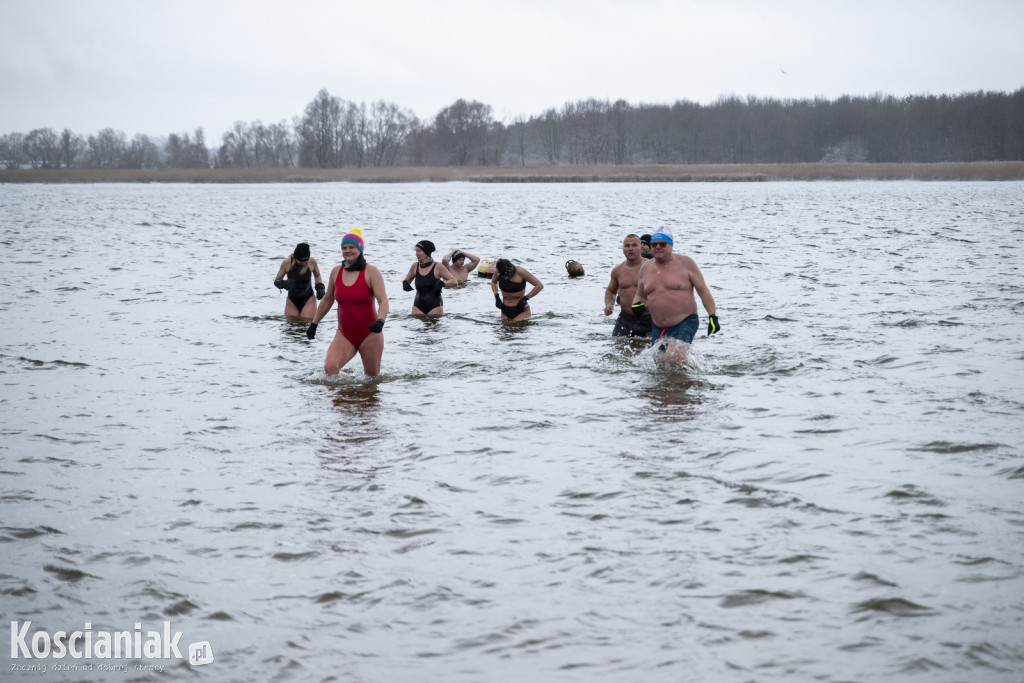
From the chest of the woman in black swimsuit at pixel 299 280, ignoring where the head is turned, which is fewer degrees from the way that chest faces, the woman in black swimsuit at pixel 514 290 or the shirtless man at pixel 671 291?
the shirtless man

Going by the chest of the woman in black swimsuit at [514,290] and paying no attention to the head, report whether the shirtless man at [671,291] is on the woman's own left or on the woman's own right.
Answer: on the woman's own left

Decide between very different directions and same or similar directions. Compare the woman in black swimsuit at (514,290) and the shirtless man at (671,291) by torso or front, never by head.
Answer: same or similar directions

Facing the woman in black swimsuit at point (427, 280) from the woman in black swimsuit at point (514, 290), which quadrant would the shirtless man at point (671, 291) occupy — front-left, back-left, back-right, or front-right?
back-left

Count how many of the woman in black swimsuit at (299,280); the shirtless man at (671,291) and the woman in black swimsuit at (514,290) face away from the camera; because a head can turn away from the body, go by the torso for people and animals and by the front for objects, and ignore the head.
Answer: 0

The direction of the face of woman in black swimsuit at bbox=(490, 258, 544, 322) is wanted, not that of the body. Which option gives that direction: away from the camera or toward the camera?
toward the camera

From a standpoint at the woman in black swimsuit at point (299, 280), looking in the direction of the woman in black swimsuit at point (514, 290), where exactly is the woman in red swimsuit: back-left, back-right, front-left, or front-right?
front-right

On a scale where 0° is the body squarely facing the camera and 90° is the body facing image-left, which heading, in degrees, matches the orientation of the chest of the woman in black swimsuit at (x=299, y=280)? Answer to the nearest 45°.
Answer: approximately 0°

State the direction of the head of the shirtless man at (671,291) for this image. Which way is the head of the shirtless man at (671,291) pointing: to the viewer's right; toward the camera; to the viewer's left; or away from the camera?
toward the camera

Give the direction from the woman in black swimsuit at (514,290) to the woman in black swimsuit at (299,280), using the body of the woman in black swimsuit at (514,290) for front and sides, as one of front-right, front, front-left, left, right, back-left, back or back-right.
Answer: front-right

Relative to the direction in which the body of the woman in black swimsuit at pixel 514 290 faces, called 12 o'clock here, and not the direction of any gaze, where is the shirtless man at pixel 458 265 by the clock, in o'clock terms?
The shirtless man is roughly at 4 o'clock from the woman in black swimsuit.

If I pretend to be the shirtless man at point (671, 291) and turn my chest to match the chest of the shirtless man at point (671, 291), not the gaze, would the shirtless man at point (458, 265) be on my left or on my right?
on my right

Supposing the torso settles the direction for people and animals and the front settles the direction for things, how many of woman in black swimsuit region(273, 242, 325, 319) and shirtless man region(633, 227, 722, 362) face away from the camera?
0

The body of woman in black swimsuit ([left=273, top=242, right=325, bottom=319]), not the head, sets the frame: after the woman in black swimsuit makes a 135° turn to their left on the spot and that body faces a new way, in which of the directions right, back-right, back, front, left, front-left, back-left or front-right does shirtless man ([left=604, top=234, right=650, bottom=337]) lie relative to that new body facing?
right

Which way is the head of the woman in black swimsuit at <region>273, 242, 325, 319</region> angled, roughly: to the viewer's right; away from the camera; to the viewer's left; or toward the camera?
toward the camera

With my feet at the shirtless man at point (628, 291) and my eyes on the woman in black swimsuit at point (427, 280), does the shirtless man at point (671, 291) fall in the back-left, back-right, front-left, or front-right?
back-left
